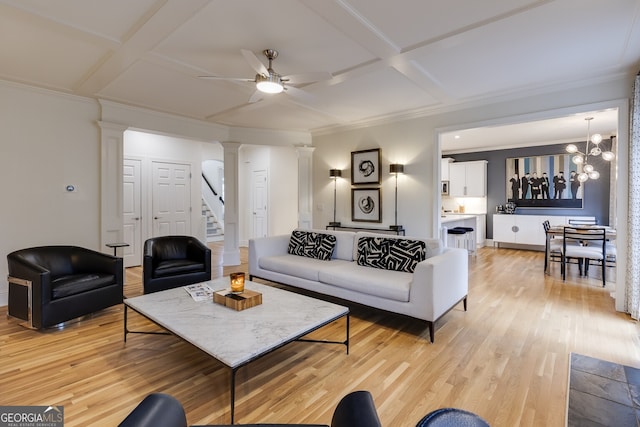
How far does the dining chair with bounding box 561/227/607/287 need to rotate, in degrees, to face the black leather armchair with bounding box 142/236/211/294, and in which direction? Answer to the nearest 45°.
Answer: approximately 135° to its left

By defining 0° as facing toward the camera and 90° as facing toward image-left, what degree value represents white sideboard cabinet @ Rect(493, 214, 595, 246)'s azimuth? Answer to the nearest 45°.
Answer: approximately 0°

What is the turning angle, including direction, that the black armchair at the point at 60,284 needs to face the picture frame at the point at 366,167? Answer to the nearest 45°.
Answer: approximately 45° to its left

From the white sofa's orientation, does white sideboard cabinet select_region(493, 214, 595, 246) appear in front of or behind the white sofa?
behind

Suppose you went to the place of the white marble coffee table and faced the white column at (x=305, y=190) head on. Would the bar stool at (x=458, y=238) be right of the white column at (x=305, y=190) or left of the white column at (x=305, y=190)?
right

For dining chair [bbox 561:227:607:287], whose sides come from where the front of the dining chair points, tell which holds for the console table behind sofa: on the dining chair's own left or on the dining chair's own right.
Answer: on the dining chair's own left

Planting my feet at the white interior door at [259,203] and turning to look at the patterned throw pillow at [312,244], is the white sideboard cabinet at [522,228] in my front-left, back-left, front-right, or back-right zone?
front-left

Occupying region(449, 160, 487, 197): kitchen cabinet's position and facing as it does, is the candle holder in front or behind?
in front

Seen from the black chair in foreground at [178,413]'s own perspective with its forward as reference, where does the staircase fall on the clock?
The staircase is roughly at 12 o'clock from the black chair in foreground.

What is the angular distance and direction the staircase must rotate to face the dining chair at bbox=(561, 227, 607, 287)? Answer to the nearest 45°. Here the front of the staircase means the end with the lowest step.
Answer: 0° — it already faces it

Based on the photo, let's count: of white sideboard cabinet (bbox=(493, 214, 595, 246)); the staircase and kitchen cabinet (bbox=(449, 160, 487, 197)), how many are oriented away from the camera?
0

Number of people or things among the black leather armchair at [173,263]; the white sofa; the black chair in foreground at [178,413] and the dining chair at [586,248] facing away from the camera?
2

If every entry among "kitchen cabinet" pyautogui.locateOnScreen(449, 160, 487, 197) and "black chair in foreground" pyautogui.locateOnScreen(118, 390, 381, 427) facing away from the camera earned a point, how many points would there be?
1

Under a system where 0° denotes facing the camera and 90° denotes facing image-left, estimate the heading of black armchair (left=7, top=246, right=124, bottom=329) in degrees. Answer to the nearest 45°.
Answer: approximately 315°

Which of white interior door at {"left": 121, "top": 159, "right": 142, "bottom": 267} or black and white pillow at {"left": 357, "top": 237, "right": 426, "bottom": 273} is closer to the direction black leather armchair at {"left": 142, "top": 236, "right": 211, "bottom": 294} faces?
the black and white pillow

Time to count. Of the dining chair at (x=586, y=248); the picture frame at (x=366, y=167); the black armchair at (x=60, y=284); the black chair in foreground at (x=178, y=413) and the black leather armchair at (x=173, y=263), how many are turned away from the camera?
2

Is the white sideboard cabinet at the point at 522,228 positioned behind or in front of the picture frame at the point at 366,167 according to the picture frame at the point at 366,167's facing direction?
behind

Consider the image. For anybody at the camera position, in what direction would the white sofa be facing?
facing the viewer and to the left of the viewer
